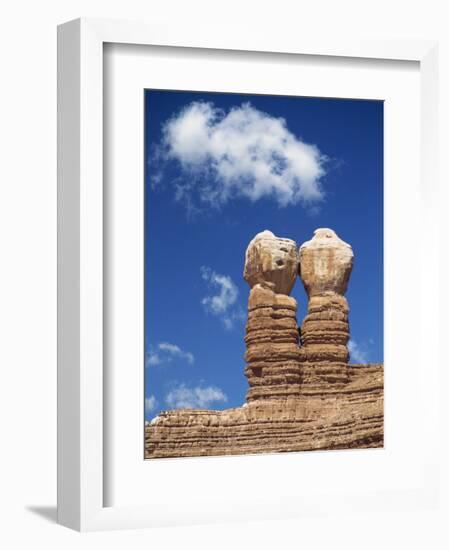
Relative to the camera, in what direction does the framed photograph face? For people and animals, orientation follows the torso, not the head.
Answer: facing the viewer and to the right of the viewer
